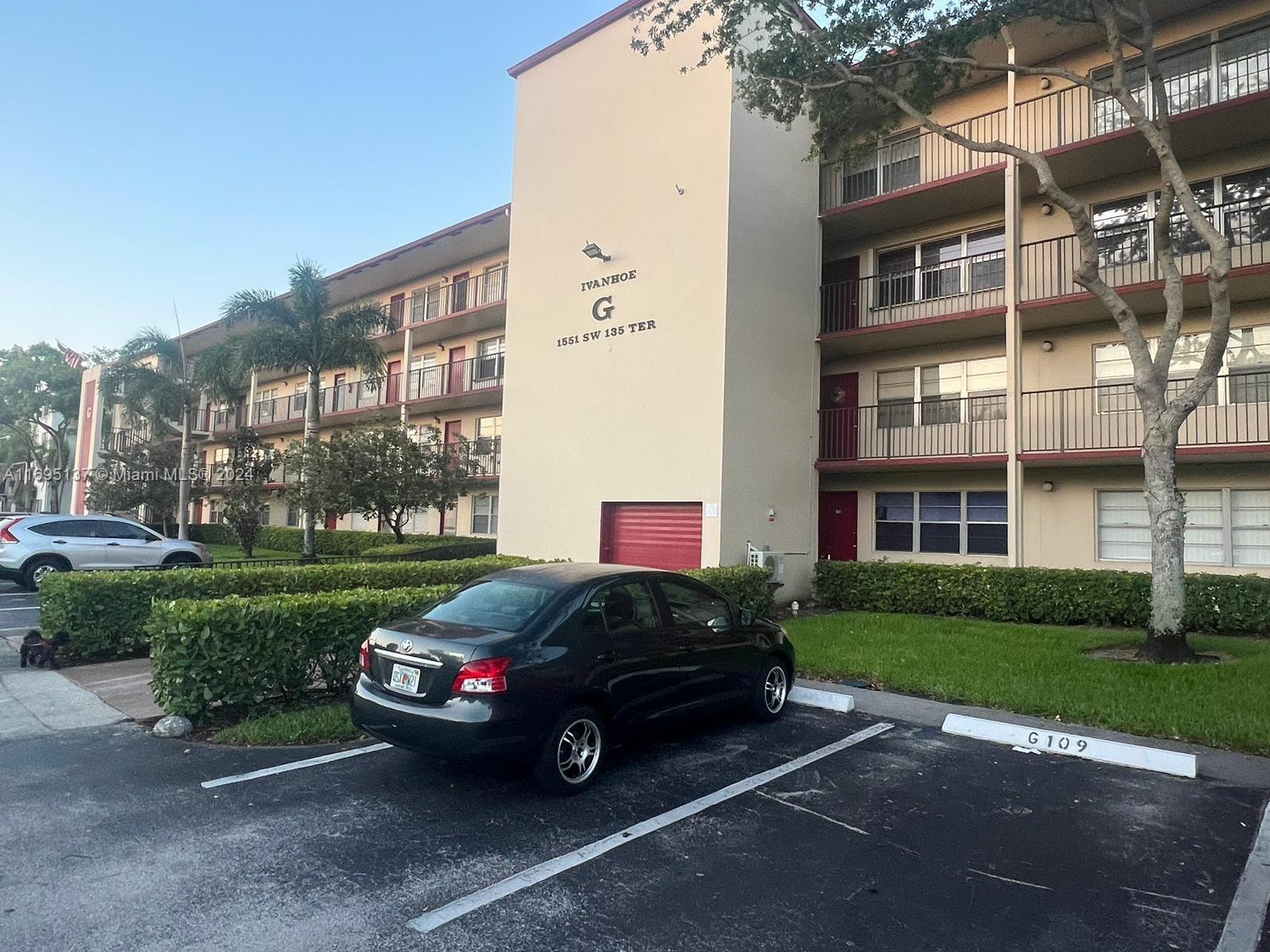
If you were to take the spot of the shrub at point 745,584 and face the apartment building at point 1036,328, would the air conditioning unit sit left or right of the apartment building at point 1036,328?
left

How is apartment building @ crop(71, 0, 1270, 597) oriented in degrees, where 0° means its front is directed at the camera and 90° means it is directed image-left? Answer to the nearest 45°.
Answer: approximately 45°

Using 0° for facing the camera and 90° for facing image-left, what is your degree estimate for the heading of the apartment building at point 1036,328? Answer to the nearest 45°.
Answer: approximately 45°

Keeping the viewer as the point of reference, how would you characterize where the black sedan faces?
facing away from the viewer and to the right of the viewer

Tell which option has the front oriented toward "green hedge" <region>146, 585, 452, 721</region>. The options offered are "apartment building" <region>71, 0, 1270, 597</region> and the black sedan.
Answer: the apartment building

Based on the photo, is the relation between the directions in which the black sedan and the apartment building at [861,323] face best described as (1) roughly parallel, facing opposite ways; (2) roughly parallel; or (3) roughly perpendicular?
roughly parallel, facing opposite ways

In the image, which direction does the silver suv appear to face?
to the viewer's right

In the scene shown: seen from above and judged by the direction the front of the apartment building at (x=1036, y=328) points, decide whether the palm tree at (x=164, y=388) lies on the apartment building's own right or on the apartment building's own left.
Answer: on the apartment building's own right

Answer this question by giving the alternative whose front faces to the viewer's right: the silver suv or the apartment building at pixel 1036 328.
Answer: the silver suv

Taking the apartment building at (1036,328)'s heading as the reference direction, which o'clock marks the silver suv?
The silver suv is roughly at 1 o'clock from the apartment building.

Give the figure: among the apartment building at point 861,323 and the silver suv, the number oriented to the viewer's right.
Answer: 1

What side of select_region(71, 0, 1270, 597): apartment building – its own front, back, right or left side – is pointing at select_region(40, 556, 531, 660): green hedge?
front
